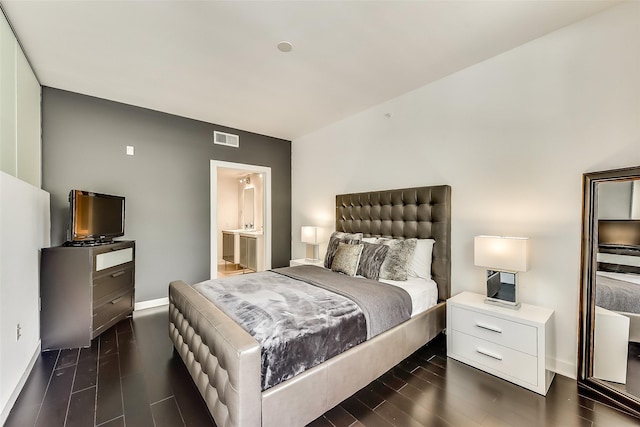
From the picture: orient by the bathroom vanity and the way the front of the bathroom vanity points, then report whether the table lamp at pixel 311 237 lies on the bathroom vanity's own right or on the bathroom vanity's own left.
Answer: on the bathroom vanity's own left

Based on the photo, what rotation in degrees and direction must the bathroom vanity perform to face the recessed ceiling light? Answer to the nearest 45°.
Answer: approximately 45° to its left

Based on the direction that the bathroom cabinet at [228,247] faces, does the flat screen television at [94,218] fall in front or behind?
in front

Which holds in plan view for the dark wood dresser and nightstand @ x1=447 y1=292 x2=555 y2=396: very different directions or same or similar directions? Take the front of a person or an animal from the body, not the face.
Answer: very different directions

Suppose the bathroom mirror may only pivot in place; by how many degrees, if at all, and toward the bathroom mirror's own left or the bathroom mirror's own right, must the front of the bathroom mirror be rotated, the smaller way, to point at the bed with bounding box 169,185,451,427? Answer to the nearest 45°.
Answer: approximately 45° to the bathroom mirror's own left

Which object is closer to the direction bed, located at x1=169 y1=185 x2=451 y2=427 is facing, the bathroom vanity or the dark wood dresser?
the dark wood dresser

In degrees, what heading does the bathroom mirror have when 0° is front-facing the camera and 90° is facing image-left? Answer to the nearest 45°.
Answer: approximately 45°

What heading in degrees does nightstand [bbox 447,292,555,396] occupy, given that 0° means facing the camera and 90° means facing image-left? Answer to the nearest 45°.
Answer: approximately 45°
